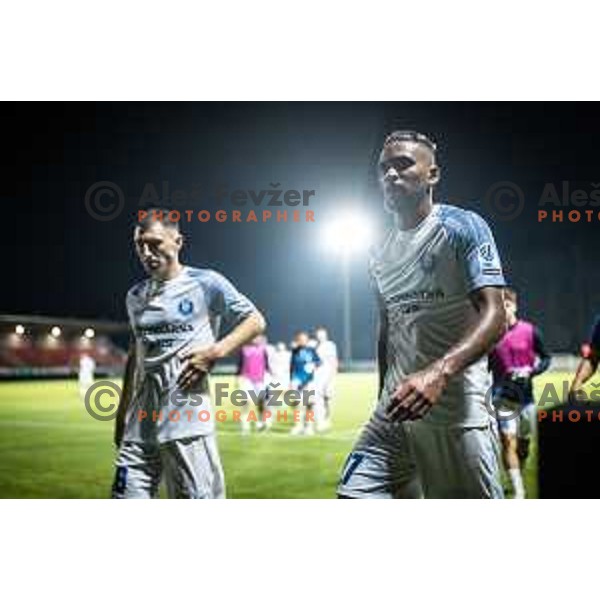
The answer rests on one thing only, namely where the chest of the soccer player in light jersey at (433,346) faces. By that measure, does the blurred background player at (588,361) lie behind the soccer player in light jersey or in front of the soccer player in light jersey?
behind

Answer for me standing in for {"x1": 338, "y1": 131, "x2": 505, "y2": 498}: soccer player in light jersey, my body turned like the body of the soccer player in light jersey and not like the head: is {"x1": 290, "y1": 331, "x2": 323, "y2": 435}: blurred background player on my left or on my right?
on my right
